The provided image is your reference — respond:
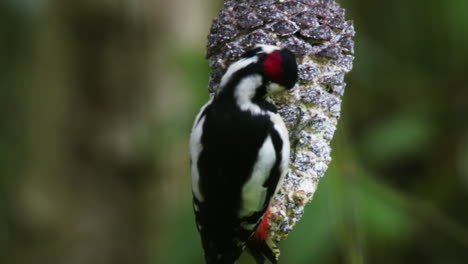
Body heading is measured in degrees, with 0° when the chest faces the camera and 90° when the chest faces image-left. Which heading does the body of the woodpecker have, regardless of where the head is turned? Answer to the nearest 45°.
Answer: approximately 225°
